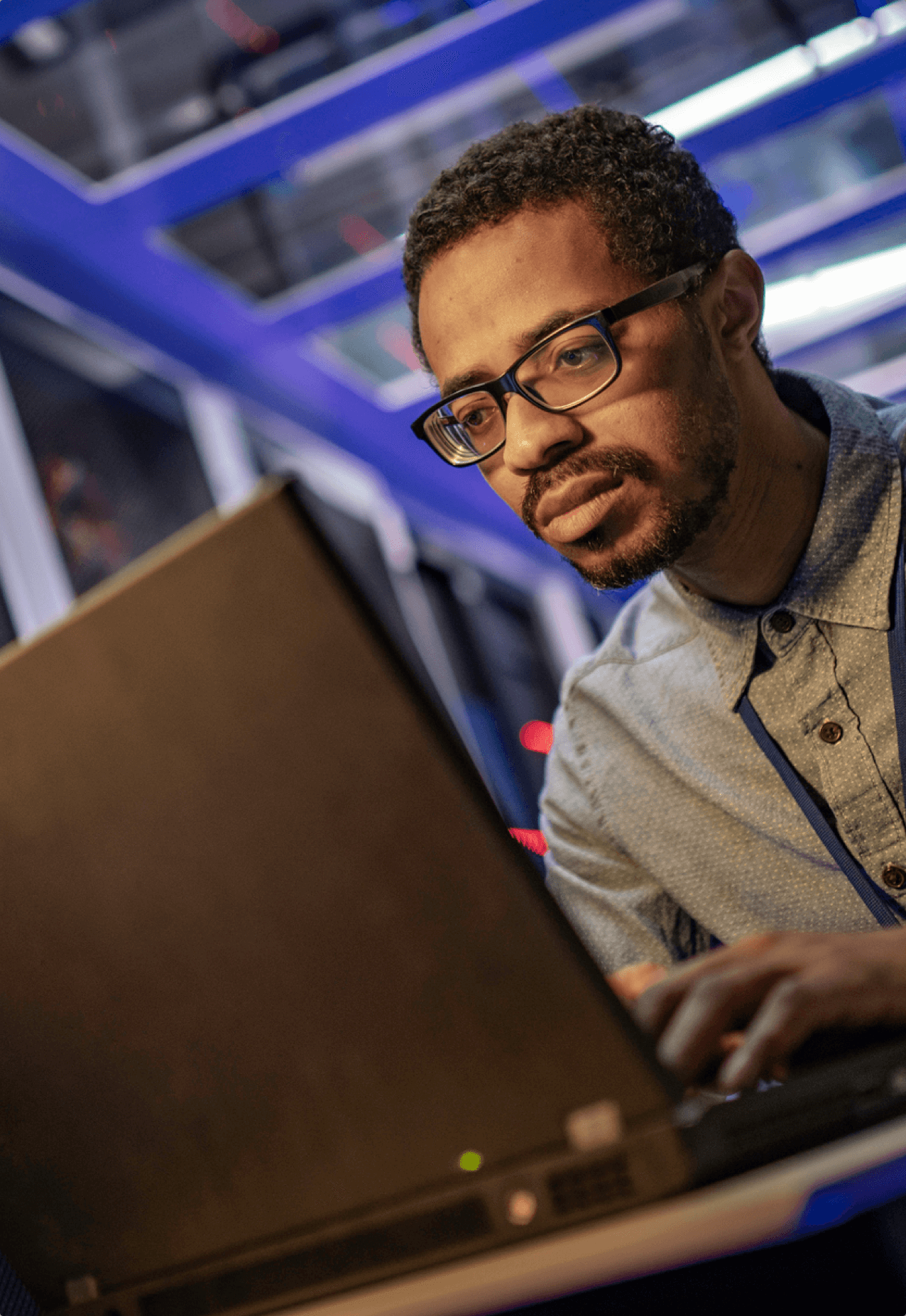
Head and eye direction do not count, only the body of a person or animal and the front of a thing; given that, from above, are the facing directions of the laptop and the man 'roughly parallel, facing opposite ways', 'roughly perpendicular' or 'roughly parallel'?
roughly parallel, facing opposite ways

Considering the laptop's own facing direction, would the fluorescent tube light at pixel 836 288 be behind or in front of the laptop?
in front

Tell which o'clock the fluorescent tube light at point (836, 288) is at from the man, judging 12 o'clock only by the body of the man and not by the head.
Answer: The fluorescent tube light is roughly at 5 o'clock from the man.

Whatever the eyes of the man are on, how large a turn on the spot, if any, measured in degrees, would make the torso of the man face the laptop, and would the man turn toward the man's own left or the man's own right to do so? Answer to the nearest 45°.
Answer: approximately 45° to the man's own left

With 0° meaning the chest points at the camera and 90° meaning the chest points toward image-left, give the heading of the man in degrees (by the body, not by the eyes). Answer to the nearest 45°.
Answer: approximately 45°

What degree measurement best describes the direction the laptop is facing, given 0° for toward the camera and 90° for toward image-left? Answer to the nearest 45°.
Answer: approximately 225°

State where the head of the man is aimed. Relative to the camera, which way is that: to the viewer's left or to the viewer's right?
to the viewer's left
